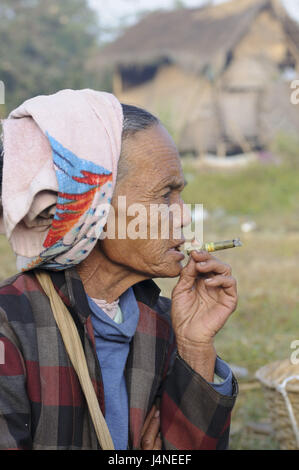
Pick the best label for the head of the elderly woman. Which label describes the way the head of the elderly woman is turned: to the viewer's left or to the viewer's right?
to the viewer's right

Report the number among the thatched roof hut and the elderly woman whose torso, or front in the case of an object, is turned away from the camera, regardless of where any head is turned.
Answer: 0

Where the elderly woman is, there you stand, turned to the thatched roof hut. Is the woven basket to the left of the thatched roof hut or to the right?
right

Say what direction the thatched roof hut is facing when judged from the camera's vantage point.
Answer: facing the viewer and to the right of the viewer

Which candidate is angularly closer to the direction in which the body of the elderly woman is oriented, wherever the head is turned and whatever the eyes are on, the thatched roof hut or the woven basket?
the woven basket

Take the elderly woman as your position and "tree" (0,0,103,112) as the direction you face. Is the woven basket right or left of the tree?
right

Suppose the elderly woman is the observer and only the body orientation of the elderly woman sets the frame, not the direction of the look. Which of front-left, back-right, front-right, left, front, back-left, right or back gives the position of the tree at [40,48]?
back-left

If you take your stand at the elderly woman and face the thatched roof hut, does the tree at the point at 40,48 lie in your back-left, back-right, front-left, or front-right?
front-left

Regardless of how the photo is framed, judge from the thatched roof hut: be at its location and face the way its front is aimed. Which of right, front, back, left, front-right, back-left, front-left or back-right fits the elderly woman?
front-right
